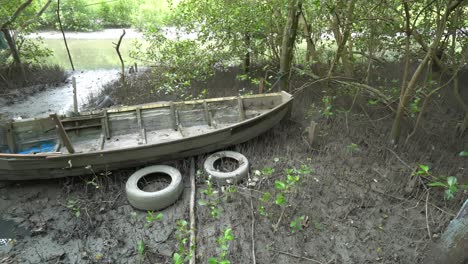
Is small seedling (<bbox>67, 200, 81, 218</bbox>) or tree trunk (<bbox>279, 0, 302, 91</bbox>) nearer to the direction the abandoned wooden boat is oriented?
the tree trunk

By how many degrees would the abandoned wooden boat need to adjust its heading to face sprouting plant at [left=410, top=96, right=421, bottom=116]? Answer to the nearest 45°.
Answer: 0° — it already faces it

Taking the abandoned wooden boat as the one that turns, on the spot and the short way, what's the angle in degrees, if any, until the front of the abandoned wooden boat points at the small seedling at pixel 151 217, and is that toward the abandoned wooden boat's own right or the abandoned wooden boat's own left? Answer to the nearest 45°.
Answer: approximately 90° to the abandoned wooden boat's own right

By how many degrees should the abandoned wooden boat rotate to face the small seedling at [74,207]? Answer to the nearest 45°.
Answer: approximately 135° to its right

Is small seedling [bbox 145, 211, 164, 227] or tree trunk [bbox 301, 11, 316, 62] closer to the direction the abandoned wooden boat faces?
the tree trunk

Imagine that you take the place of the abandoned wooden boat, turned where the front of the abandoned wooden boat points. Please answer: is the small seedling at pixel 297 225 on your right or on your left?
on your right

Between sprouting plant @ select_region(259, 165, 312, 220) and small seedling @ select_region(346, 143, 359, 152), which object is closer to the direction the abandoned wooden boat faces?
the small seedling

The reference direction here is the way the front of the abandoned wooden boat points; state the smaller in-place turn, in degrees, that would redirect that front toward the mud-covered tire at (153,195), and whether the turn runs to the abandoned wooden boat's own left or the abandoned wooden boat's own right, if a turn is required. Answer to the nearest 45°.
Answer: approximately 90° to the abandoned wooden boat's own right

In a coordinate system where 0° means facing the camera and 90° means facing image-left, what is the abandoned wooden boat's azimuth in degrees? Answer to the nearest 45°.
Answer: approximately 270°

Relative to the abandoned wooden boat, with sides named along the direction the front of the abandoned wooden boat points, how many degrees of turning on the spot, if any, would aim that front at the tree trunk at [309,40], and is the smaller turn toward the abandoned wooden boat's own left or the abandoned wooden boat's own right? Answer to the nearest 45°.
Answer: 0° — it already faces it

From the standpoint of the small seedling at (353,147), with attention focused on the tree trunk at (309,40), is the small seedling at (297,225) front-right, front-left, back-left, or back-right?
back-left

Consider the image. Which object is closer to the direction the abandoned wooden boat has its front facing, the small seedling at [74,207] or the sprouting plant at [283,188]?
the sprouting plant

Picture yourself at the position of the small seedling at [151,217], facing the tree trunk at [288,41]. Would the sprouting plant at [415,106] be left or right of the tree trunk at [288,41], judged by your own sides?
right
